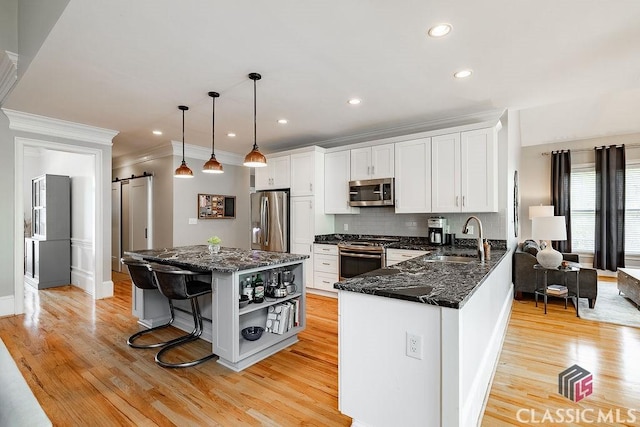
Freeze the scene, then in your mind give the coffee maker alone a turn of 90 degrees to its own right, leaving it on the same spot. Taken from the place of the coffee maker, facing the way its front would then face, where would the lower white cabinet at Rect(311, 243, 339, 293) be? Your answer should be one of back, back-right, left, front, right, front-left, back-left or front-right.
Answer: front-left

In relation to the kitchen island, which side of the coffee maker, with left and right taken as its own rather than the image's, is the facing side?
front

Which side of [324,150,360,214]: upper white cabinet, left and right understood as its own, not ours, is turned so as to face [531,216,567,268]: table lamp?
left

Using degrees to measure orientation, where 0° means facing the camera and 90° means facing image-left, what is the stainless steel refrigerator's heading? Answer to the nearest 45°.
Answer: approximately 45°

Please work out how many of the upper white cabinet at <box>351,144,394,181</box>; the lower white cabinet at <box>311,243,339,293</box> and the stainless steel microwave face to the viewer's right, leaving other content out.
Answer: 0

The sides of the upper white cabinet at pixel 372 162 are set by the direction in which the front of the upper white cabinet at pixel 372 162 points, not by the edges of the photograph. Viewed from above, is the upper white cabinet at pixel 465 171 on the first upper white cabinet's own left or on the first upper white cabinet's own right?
on the first upper white cabinet's own left

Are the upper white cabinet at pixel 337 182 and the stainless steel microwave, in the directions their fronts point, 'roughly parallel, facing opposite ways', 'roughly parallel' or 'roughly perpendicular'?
roughly parallel

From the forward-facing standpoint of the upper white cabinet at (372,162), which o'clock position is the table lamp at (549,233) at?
The table lamp is roughly at 8 o'clock from the upper white cabinet.

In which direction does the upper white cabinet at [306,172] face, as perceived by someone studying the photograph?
facing the viewer and to the left of the viewer

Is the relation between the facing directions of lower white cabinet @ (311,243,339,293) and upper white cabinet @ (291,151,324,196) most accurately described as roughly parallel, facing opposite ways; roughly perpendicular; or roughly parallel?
roughly parallel

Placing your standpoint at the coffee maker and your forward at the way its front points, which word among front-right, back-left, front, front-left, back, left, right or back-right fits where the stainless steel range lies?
front-right

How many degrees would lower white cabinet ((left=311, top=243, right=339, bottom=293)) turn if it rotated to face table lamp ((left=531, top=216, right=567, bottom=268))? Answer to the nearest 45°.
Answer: approximately 135° to its left

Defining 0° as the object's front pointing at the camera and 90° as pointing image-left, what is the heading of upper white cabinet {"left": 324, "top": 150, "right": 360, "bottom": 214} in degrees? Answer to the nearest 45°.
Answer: approximately 45°

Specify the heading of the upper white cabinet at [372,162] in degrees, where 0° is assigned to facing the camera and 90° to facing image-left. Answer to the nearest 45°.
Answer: approximately 45°
